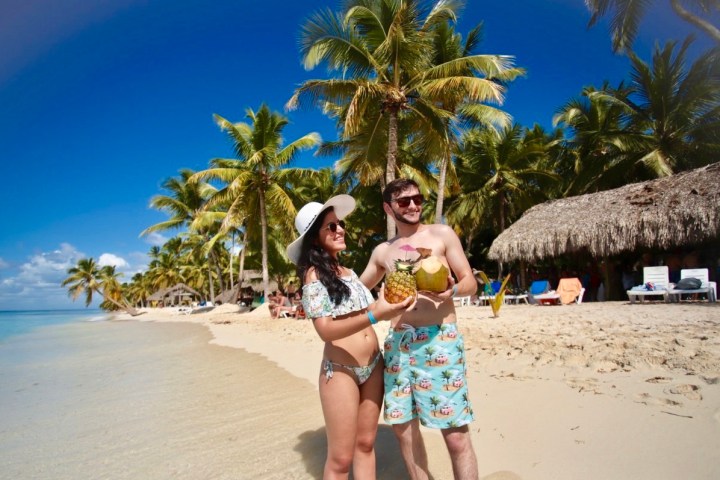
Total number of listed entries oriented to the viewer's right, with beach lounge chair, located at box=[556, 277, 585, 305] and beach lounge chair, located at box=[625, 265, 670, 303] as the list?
0

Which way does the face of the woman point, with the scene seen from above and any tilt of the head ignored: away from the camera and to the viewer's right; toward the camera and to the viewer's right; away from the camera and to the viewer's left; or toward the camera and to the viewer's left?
toward the camera and to the viewer's right

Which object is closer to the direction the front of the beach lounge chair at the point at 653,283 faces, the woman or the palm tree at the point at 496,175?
the woman

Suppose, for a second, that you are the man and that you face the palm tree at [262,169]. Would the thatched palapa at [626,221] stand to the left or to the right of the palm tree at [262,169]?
right

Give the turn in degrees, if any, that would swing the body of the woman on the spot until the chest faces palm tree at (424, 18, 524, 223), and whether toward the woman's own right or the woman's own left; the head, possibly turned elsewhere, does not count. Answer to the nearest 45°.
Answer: approximately 135° to the woman's own left

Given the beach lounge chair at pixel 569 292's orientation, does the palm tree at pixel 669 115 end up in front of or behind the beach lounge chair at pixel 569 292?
behind

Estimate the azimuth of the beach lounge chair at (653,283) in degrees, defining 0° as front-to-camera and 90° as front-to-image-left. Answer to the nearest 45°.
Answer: approximately 45°

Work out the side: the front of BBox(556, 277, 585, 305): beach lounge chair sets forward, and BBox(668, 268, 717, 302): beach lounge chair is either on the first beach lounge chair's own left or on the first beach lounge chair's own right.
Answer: on the first beach lounge chair's own left

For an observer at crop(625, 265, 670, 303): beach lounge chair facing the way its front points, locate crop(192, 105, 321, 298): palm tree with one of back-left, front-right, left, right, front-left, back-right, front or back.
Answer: front-right

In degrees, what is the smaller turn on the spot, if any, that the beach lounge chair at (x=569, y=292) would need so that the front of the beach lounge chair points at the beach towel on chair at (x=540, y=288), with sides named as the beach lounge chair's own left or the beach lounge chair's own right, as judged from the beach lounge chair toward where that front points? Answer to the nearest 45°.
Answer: approximately 90° to the beach lounge chair's own right

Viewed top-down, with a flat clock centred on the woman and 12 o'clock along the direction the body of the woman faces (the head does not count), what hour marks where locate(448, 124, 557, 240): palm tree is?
The palm tree is roughly at 8 o'clock from the woman.

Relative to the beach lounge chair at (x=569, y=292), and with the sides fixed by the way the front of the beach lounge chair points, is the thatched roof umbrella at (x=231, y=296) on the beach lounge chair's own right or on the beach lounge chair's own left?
on the beach lounge chair's own right

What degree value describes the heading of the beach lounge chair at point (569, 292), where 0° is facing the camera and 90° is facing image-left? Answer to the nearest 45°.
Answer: approximately 45°
